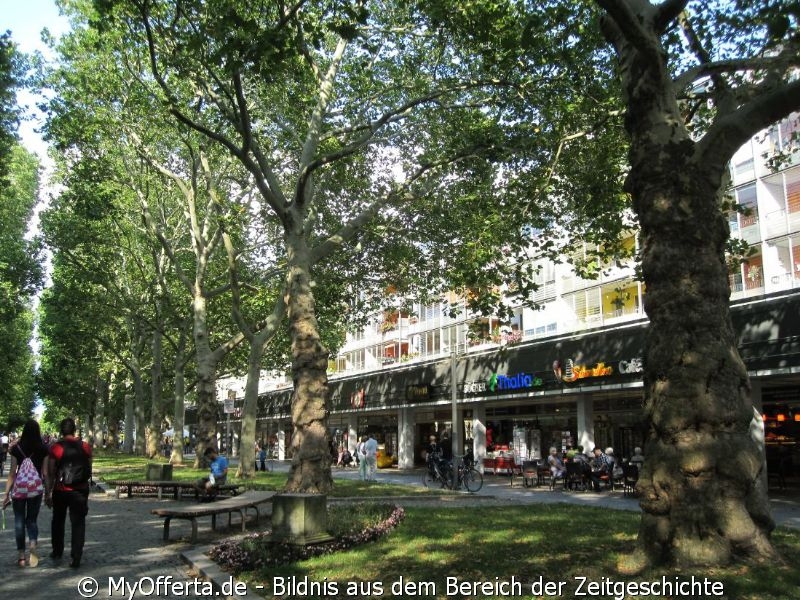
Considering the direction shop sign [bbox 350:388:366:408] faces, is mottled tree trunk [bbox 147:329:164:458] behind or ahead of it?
ahead

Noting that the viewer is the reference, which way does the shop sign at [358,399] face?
facing the viewer and to the left of the viewer

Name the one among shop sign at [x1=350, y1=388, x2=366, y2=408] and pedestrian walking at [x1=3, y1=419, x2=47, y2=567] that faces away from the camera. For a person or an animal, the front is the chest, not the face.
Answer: the pedestrian walking

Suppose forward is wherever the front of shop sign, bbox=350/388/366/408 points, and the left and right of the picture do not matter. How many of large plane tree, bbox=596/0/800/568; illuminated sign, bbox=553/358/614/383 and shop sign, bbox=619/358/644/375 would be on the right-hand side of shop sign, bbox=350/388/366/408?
0

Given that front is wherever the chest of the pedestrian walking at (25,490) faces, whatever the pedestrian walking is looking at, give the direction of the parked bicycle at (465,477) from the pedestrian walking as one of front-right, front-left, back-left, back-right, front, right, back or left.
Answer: front-right

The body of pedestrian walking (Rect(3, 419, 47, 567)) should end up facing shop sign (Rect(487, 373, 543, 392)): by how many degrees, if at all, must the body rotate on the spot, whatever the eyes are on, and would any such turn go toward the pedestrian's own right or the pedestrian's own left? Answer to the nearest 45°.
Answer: approximately 45° to the pedestrian's own right

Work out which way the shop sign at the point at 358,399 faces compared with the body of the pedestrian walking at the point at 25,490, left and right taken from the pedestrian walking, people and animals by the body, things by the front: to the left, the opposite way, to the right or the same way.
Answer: to the left

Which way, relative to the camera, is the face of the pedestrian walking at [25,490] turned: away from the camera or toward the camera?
away from the camera

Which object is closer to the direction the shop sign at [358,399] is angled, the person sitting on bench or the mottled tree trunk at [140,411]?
the person sitting on bench

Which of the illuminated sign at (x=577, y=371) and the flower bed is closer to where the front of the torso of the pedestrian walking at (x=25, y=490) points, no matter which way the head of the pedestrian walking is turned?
the illuminated sign

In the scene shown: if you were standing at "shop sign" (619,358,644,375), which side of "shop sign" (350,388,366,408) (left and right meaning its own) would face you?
left

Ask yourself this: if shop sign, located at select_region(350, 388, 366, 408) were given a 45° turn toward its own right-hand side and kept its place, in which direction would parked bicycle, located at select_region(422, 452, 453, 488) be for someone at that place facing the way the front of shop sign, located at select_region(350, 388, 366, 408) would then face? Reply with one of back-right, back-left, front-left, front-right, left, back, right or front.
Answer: left

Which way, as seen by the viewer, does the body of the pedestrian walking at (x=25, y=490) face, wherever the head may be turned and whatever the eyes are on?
away from the camera

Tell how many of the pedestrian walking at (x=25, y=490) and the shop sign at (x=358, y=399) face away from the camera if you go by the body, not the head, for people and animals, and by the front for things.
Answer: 1
